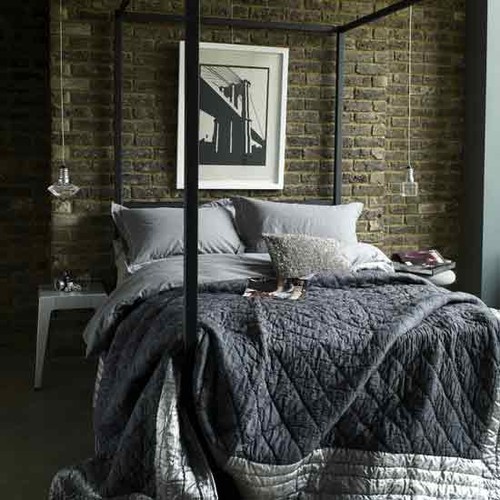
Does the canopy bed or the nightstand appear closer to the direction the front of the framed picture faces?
the canopy bed

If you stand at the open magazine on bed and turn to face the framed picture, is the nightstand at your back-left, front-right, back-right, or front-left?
front-left

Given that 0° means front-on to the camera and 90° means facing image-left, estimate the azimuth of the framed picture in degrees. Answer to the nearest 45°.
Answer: approximately 0°

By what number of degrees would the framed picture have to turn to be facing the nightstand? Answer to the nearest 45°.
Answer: approximately 45° to its right

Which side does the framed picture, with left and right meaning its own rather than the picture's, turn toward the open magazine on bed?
front

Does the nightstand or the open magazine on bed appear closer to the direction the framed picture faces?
the open magazine on bed

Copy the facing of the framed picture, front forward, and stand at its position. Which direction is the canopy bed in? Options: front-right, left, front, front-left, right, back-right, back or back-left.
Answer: front
